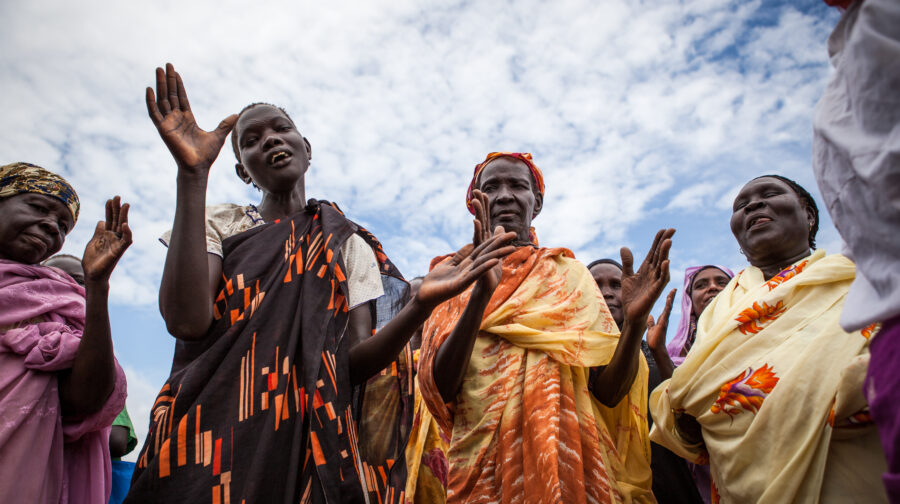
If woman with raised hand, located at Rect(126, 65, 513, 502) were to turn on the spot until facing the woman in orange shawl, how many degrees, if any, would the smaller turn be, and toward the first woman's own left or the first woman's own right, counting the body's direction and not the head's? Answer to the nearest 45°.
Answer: approximately 90° to the first woman's own left

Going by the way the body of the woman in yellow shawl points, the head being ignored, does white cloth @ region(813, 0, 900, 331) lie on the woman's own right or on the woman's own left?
on the woman's own left

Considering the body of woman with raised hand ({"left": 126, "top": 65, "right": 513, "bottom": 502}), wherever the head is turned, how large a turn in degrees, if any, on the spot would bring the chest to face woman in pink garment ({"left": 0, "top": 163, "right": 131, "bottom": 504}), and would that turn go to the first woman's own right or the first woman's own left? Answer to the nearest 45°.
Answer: approximately 135° to the first woman's own right

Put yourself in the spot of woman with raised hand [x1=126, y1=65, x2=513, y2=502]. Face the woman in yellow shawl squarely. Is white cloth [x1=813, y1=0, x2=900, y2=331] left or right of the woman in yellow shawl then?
right

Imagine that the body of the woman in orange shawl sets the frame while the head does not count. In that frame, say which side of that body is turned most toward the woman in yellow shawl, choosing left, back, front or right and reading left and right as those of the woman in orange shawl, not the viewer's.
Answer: left

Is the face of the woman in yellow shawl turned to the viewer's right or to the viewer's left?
to the viewer's left

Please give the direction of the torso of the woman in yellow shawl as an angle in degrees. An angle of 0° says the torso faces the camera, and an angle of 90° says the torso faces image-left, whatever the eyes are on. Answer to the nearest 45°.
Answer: approximately 45°

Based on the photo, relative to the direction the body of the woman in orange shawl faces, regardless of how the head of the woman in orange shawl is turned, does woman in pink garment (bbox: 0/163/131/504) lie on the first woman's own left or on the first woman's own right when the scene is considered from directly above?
on the first woman's own right

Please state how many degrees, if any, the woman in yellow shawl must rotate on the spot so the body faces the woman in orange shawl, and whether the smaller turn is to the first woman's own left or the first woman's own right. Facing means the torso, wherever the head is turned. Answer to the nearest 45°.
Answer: approximately 45° to the first woman's own right

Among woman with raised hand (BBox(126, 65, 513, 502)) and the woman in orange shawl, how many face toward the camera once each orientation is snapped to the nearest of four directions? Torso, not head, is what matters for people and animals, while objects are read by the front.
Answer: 2
